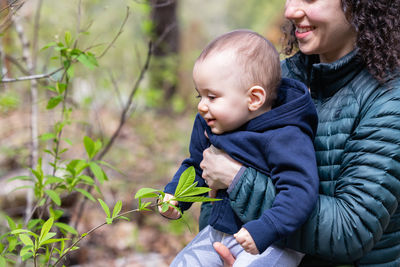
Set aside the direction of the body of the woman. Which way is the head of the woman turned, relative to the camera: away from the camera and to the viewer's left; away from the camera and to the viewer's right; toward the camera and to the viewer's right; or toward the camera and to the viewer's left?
toward the camera and to the viewer's left

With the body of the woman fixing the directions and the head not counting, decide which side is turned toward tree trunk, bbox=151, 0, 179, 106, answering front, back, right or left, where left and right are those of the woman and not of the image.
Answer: right

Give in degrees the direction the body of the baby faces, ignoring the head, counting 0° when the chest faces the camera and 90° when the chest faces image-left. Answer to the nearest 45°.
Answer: approximately 45°

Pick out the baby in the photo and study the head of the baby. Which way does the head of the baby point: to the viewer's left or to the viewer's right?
to the viewer's left
